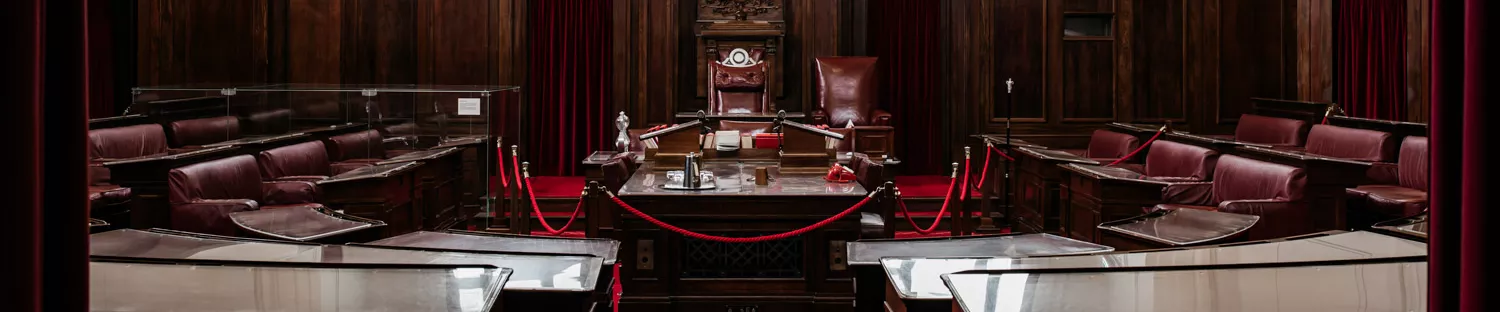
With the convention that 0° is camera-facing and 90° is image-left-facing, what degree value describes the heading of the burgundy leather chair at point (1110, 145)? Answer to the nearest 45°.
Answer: approximately 45°

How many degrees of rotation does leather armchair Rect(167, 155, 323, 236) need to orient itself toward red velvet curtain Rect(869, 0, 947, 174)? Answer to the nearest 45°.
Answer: approximately 90° to its left

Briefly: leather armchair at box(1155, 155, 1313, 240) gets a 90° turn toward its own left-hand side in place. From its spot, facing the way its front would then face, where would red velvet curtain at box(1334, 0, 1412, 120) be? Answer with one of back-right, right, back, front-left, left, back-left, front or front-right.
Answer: back-left

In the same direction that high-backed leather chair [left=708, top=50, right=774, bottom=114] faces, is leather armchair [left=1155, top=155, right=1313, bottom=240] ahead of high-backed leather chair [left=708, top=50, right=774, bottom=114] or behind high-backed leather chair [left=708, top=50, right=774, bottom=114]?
ahead

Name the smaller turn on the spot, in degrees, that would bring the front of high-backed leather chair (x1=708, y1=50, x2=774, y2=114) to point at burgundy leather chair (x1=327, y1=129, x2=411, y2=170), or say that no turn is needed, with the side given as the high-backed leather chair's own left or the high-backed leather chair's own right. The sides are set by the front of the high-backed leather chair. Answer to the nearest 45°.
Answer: approximately 45° to the high-backed leather chair's own right

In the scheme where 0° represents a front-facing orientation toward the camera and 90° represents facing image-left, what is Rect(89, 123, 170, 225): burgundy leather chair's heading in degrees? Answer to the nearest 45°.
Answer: approximately 315°

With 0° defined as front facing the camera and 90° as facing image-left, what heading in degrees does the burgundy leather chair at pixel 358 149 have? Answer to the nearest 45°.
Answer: approximately 315°

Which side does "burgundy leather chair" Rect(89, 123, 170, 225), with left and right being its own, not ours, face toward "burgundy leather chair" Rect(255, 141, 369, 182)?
front

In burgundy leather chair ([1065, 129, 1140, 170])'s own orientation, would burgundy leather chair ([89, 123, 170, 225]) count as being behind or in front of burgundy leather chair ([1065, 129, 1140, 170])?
in front

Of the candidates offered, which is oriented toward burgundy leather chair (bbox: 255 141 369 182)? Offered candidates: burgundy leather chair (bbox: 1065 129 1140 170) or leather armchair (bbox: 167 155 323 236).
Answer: burgundy leather chair (bbox: 1065 129 1140 170)

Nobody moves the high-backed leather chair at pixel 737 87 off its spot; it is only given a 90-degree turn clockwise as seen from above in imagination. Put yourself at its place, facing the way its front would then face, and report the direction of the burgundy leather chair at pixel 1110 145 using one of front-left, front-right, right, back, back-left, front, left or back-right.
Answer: back-left

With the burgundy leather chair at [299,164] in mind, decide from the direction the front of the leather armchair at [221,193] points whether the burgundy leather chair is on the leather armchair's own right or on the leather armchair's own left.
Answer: on the leather armchair's own left

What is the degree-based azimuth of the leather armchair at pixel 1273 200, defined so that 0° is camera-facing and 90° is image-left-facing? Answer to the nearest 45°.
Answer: approximately 45°
